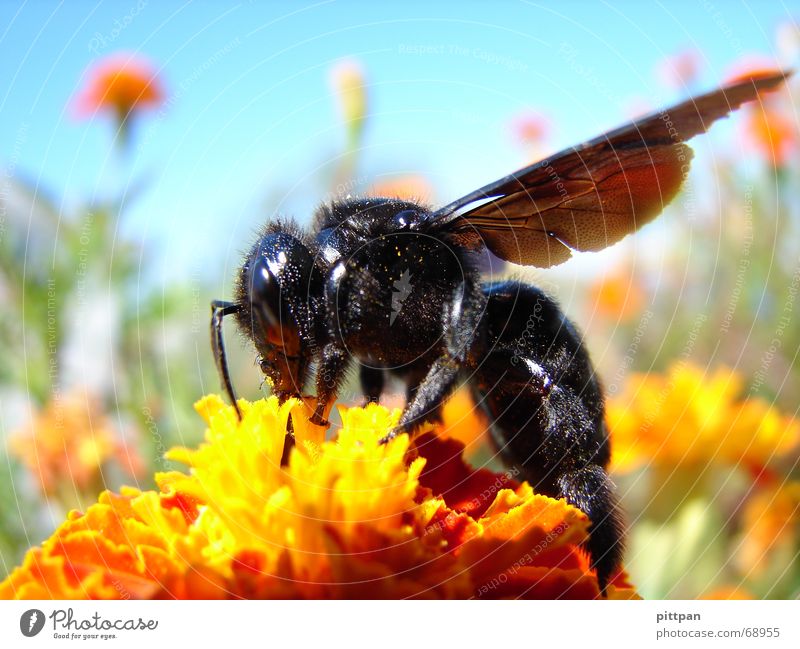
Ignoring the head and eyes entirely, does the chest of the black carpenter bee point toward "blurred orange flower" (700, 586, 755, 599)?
no

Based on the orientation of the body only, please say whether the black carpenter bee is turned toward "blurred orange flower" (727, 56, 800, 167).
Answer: no

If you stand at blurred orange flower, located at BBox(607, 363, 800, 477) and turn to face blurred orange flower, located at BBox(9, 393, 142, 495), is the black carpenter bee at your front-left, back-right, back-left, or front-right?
front-left

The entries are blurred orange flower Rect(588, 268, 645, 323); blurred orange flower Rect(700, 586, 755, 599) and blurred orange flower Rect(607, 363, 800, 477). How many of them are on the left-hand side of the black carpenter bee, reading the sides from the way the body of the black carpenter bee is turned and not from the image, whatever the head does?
0

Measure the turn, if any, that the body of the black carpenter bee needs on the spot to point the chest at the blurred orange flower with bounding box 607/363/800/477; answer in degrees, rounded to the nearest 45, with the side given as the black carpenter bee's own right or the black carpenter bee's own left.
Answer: approximately 90° to the black carpenter bee's own right

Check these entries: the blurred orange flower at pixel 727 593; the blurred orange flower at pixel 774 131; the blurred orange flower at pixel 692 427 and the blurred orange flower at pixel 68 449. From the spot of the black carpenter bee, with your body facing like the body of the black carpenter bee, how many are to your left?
0

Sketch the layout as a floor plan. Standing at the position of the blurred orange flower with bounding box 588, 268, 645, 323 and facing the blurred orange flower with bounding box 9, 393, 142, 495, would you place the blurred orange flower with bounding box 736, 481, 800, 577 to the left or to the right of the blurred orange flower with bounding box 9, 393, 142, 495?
left

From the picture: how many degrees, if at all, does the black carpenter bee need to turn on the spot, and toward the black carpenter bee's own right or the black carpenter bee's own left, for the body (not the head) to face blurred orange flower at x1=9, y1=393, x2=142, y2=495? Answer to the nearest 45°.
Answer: approximately 45° to the black carpenter bee's own right

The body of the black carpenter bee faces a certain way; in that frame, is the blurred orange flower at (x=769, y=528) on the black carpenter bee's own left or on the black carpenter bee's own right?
on the black carpenter bee's own right

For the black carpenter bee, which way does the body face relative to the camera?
to the viewer's left

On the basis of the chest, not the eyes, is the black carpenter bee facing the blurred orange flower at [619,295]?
no
